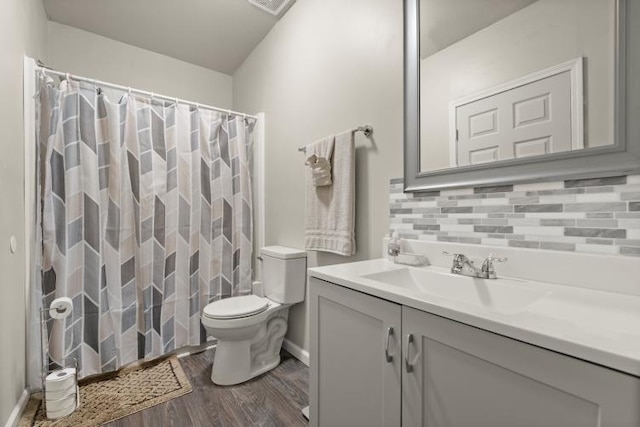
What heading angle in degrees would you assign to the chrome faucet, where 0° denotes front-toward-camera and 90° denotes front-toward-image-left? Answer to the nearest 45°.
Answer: approximately 45°

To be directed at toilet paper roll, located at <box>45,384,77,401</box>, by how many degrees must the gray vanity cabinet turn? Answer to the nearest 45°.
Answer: approximately 45° to its right

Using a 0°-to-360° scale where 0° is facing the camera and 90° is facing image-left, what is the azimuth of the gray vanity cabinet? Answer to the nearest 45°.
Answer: approximately 45°

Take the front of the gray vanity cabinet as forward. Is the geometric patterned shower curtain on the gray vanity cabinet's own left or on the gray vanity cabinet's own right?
on the gray vanity cabinet's own right

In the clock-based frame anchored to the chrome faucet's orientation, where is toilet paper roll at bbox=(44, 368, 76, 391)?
The toilet paper roll is roughly at 1 o'clock from the chrome faucet.

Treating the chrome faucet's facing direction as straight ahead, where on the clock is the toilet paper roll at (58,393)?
The toilet paper roll is roughly at 1 o'clock from the chrome faucet.
